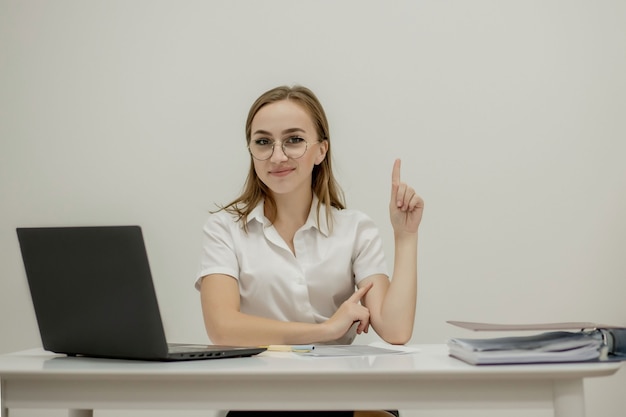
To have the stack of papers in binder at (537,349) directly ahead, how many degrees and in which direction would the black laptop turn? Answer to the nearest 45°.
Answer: approximately 90° to its right

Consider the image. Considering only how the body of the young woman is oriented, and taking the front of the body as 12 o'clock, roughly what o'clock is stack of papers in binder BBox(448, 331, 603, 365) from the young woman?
The stack of papers in binder is roughly at 11 o'clock from the young woman.

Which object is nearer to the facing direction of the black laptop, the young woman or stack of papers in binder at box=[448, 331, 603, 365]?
the young woman

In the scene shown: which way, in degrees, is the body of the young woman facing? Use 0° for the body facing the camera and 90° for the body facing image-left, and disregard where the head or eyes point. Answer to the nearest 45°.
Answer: approximately 0°

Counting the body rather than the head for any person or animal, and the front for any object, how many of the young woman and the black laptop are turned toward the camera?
1

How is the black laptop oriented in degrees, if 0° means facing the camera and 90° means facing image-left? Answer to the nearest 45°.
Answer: approximately 225°

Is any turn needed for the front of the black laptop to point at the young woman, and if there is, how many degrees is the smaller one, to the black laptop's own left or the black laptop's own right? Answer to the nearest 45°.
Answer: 0° — it already faces them

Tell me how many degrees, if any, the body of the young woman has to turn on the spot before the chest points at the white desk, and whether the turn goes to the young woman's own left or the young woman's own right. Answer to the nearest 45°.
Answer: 0° — they already face it
